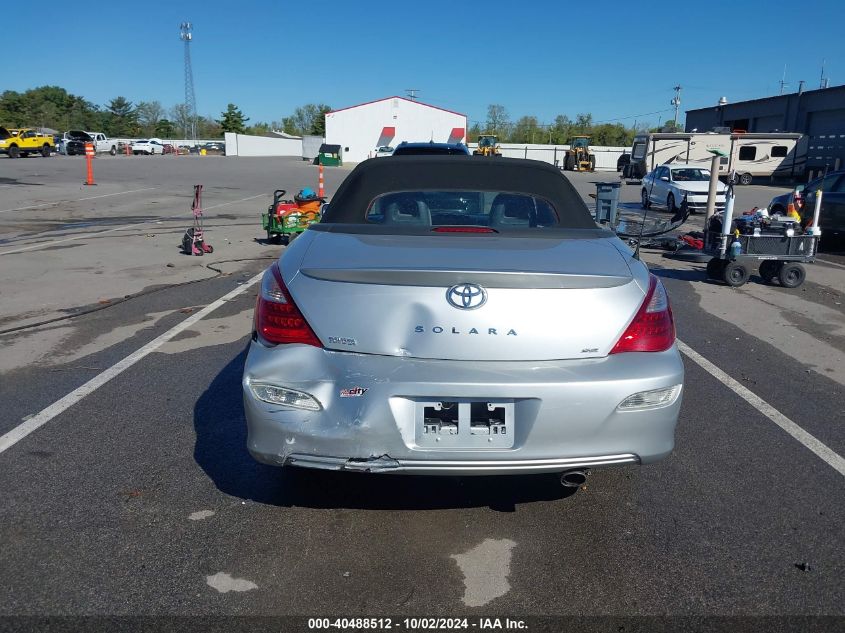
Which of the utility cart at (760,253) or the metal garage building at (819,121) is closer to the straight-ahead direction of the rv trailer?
the utility cart

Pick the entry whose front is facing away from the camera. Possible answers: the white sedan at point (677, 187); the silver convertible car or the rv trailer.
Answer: the silver convertible car

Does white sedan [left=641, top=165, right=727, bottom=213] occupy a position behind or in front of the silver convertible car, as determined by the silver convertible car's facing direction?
in front

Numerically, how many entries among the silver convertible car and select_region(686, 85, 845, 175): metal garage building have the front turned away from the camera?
1

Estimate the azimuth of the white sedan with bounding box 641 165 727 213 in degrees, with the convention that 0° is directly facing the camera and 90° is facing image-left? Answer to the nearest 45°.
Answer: approximately 315°

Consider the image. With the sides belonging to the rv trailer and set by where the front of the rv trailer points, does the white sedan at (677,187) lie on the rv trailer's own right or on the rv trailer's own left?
on the rv trailer's own left

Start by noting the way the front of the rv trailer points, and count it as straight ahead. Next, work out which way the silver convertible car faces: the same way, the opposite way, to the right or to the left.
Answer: to the right

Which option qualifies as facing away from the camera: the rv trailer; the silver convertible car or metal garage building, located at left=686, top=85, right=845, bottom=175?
the silver convertible car

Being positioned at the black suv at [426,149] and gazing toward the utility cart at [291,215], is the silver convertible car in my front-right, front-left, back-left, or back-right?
front-left

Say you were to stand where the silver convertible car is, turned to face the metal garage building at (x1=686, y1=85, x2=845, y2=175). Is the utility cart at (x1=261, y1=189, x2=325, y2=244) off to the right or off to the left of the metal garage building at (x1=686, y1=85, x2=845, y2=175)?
left

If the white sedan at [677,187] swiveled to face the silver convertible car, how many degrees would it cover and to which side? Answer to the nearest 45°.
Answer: approximately 45° to its right

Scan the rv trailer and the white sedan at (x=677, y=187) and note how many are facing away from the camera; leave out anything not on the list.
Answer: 0

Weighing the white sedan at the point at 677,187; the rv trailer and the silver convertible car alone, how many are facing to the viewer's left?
1

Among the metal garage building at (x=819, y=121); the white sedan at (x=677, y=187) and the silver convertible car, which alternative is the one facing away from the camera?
the silver convertible car

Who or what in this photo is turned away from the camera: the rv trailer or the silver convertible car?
the silver convertible car

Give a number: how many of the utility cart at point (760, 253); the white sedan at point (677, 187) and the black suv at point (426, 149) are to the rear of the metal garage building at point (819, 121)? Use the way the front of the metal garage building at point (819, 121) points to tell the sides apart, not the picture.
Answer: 0

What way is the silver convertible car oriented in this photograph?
away from the camera

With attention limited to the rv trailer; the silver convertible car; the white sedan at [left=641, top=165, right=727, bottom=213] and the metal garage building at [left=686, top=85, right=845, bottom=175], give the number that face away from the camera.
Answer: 1

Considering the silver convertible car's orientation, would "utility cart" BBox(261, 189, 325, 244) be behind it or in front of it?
in front

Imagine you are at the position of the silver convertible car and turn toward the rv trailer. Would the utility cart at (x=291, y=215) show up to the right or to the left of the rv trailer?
left

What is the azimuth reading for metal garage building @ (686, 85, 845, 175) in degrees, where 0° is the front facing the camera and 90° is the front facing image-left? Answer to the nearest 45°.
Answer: approximately 45°

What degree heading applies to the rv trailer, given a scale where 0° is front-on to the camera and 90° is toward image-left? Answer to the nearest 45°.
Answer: approximately 90°
